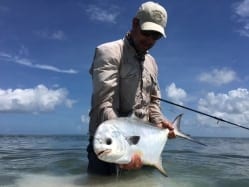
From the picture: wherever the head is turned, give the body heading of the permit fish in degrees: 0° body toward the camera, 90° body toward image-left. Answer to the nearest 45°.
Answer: approximately 90°

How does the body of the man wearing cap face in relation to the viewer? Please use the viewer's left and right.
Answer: facing the viewer and to the right of the viewer
